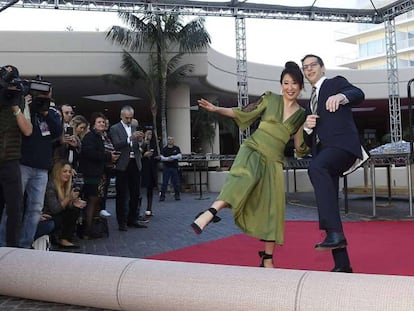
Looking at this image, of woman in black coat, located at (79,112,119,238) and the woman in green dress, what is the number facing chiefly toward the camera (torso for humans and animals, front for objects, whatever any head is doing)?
1

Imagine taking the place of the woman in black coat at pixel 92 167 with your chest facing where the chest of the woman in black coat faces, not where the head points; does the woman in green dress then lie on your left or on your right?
on your right

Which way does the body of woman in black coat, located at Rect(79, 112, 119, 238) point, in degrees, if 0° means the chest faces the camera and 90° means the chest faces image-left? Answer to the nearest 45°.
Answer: approximately 270°

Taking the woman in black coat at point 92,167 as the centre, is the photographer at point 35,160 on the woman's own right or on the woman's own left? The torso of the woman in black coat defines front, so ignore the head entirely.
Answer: on the woman's own right

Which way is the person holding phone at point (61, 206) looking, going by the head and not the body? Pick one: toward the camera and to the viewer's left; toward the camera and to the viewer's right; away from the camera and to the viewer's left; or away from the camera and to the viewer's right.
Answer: toward the camera and to the viewer's right

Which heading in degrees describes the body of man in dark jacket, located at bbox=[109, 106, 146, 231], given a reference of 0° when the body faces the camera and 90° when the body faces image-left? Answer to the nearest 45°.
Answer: approximately 315°

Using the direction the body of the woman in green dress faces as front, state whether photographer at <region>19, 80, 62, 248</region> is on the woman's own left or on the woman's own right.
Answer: on the woman's own right

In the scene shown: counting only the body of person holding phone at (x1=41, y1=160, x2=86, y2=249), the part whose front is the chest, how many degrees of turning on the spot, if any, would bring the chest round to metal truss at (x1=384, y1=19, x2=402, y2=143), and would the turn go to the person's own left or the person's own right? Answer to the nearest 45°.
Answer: approximately 90° to the person's own left

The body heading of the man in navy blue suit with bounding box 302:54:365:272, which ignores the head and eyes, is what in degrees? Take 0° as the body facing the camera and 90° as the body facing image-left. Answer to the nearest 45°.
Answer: approximately 45°

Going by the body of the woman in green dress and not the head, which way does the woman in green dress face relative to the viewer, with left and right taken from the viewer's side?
facing the viewer

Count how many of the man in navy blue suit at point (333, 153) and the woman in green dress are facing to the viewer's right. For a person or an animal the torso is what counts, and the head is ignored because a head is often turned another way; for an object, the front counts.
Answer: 0
